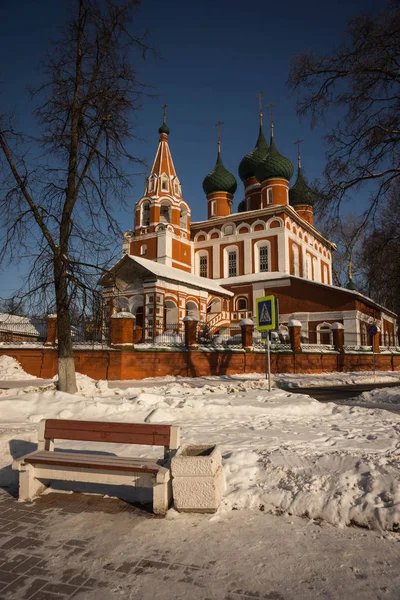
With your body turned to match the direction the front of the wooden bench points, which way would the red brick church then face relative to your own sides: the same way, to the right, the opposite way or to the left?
the same way

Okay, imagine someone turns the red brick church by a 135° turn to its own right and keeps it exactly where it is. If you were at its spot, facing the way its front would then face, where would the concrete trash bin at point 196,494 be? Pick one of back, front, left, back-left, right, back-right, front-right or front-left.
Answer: back

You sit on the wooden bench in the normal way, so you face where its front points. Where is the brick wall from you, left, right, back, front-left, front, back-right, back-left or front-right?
back-right

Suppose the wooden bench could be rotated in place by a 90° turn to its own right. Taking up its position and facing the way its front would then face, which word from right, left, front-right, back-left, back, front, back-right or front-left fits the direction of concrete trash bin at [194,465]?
back

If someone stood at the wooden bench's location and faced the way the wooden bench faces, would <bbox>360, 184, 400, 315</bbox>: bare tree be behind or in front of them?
behind

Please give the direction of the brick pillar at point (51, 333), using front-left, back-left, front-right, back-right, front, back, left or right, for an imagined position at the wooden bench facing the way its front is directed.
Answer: back-right

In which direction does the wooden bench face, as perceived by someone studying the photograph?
facing the viewer and to the left of the viewer

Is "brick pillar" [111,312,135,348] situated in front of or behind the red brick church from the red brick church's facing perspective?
in front

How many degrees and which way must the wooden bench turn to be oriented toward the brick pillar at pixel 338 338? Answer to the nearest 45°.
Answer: approximately 180°

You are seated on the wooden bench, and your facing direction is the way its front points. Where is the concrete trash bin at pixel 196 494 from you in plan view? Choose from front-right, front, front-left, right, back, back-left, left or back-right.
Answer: left

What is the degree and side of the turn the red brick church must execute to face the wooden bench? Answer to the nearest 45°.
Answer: approximately 45° to its left

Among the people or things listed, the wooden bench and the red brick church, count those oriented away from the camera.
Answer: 0
